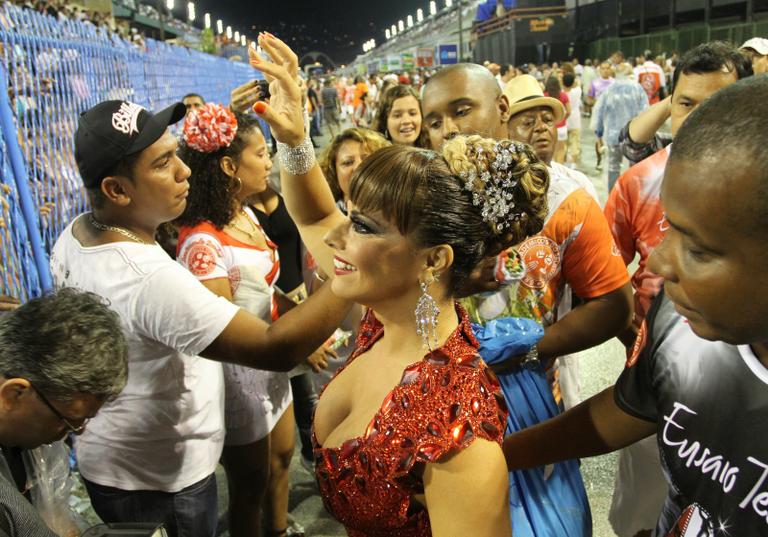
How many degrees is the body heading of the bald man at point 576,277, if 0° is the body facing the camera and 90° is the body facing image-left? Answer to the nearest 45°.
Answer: approximately 45°

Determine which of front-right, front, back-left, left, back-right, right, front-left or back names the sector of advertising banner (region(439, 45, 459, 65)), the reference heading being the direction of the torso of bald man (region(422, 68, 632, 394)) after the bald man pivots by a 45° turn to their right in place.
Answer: right

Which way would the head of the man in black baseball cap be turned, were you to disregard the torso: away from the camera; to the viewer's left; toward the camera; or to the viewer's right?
to the viewer's right

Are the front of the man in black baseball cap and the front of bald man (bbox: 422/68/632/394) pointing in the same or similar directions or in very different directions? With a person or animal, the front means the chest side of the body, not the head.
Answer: very different directions

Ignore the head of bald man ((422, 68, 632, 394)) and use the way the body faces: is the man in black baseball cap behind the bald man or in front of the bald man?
in front

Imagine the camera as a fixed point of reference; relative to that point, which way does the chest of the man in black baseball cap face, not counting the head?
to the viewer's right

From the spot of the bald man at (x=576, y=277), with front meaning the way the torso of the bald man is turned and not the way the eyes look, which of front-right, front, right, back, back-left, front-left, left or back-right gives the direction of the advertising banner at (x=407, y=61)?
back-right

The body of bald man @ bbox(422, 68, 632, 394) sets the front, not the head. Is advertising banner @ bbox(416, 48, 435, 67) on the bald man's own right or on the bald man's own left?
on the bald man's own right
